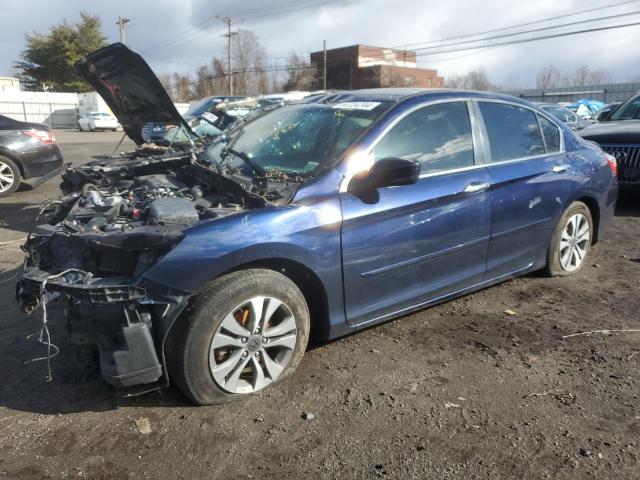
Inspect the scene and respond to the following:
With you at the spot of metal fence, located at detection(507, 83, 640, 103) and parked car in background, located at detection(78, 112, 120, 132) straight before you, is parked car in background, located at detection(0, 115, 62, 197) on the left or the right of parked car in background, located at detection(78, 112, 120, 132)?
left

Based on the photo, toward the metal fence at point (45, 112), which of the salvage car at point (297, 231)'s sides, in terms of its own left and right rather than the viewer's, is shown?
right

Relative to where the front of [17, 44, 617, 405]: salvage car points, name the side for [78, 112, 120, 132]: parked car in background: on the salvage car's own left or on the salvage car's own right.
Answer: on the salvage car's own right

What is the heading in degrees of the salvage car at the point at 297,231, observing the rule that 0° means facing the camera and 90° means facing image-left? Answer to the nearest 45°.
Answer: approximately 45°

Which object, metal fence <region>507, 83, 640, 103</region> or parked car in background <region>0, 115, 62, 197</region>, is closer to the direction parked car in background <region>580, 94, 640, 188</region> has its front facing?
the parked car in background

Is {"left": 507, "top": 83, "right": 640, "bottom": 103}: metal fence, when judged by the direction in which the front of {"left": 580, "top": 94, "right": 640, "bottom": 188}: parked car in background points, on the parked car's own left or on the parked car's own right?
on the parked car's own right

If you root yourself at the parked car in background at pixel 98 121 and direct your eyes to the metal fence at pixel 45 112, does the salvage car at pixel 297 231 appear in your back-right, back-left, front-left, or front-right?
back-left

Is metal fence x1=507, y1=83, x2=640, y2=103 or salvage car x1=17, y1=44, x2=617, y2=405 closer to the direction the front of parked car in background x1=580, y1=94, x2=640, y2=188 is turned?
the salvage car

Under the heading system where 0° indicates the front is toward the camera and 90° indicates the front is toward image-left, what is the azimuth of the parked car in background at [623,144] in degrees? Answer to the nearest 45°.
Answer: approximately 45°

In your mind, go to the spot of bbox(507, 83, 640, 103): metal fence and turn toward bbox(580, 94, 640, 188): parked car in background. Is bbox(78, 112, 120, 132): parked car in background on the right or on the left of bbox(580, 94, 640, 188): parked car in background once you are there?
right

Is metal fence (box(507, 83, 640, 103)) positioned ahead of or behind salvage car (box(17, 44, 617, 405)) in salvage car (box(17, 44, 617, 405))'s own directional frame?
behind
